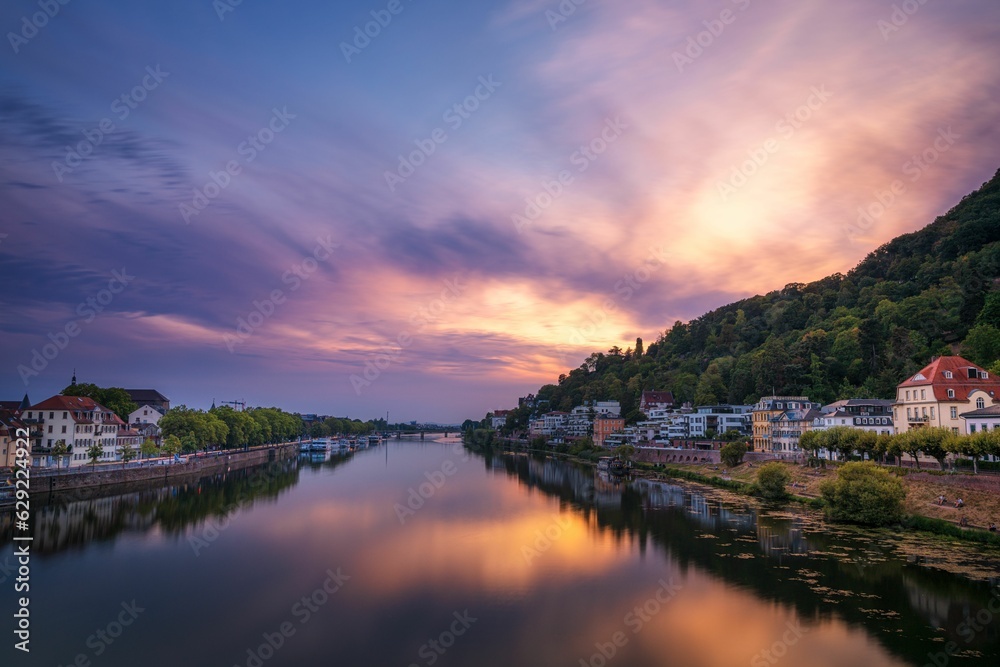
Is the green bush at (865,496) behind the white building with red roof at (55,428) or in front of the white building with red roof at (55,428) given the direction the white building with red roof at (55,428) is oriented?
in front

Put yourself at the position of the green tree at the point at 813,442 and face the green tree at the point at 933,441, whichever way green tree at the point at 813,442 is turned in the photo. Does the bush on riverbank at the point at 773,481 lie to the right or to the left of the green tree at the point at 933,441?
right

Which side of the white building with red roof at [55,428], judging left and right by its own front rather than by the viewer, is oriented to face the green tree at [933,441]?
front

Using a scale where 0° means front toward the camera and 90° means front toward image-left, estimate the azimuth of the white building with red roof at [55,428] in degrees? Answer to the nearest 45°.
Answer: approximately 315°

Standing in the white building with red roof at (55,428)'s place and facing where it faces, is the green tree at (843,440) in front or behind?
in front

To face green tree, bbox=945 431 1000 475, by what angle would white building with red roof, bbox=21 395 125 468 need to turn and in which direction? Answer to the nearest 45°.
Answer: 0° — it already faces it

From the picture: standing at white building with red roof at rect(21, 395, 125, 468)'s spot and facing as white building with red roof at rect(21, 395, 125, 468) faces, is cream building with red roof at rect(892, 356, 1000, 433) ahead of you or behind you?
ahead

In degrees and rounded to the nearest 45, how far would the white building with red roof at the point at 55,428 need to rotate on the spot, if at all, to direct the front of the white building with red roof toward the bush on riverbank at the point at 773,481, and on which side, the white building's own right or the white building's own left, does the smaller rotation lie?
0° — it already faces it

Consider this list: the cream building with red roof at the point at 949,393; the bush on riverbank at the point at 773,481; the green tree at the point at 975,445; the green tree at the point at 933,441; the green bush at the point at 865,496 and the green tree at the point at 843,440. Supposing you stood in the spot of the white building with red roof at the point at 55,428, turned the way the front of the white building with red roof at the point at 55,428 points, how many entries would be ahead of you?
6

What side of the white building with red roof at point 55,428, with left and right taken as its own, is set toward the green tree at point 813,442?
front
